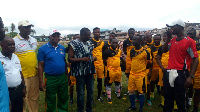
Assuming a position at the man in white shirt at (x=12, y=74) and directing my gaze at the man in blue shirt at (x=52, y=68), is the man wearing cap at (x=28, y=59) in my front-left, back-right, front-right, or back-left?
front-left

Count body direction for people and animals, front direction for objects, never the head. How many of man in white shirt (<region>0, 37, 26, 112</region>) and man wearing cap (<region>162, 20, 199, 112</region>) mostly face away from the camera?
0

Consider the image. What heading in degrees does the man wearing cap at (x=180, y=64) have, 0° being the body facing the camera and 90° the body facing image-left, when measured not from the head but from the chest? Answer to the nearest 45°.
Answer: approximately 45°

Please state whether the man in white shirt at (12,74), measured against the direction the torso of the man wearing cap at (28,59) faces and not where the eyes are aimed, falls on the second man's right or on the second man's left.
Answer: on the second man's right

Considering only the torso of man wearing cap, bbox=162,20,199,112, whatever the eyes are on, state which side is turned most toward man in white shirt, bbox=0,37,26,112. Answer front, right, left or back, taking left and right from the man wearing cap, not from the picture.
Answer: front

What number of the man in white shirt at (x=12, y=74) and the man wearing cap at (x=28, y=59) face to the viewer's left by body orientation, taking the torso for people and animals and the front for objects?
0

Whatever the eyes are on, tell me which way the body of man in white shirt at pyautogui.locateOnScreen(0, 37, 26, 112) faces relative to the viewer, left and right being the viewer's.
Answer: facing the viewer and to the right of the viewer

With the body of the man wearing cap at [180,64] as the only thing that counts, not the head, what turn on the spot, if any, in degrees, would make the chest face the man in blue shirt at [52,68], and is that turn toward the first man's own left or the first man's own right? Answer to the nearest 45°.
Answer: approximately 45° to the first man's own right

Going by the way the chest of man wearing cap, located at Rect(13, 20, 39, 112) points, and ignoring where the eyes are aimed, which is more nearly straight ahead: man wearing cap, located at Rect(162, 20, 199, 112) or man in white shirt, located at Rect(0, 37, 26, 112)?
the man wearing cap

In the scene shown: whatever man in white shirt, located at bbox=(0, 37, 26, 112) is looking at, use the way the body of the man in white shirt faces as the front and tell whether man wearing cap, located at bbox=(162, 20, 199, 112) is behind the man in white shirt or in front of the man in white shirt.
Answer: in front
